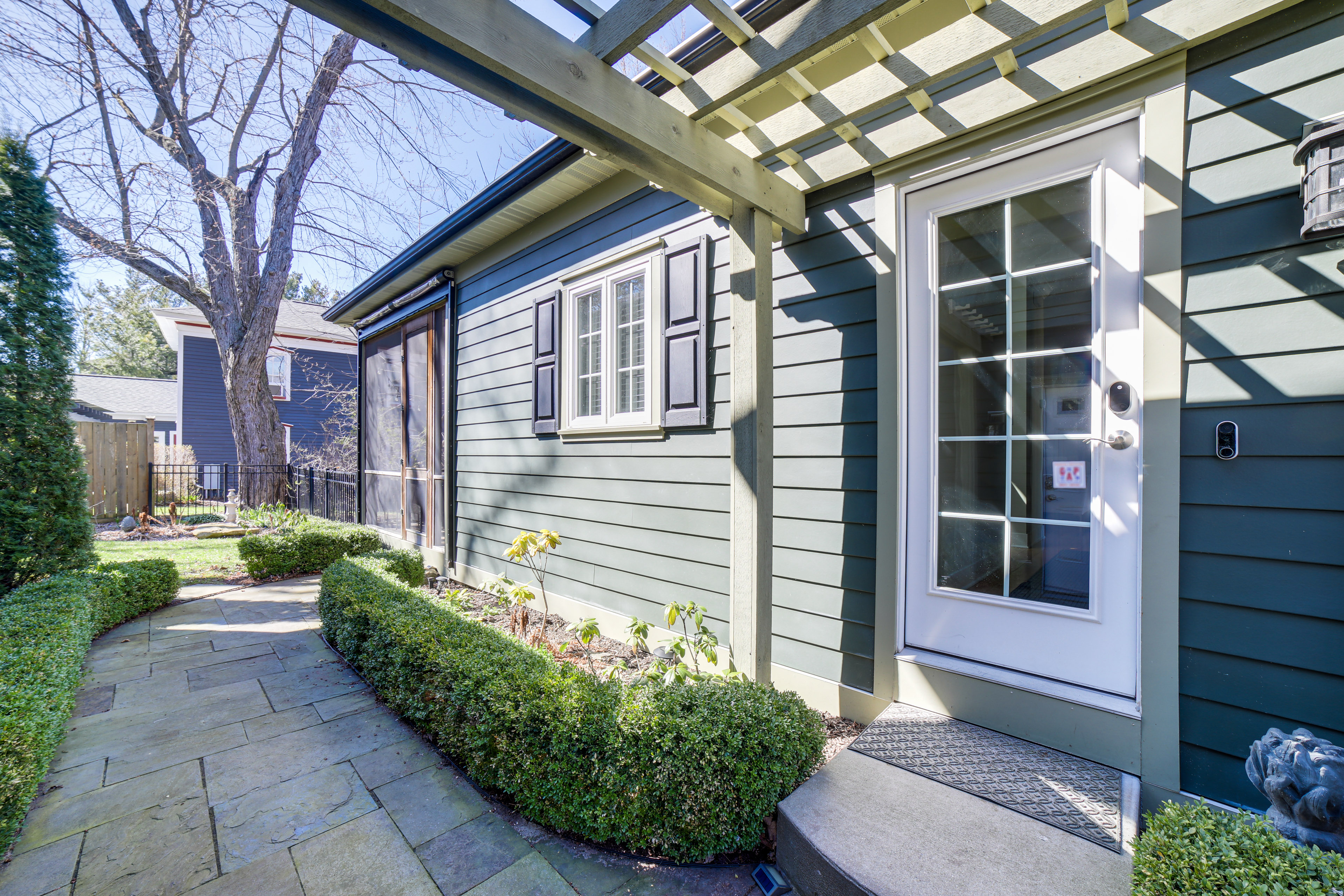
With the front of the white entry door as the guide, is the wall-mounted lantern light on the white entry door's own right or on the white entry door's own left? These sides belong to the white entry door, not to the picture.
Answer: on the white entry door's own left

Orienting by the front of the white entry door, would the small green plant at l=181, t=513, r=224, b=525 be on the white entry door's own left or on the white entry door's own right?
on the white entry door's own right

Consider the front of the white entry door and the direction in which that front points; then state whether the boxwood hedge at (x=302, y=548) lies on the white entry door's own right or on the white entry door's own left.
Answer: on the white entry door's own right

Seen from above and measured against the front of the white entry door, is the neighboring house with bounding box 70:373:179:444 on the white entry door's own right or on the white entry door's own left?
on the white entry door's own right

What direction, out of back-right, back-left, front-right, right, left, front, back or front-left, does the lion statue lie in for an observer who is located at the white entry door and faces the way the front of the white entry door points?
left

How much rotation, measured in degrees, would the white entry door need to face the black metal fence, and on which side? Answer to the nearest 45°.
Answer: approximately 45° to its right

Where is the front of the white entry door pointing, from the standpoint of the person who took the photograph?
facing the viewer and to the left of the viewer
